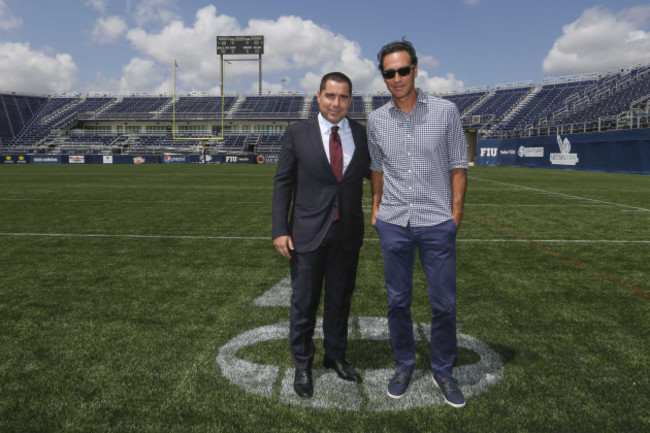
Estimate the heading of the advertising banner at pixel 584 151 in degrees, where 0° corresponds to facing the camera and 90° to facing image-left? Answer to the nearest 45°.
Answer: approximately 45°

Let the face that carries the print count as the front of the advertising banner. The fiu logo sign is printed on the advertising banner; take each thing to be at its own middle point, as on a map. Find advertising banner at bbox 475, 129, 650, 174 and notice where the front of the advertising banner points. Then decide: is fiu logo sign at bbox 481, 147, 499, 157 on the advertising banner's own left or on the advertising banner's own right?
on the advertising banner's own right

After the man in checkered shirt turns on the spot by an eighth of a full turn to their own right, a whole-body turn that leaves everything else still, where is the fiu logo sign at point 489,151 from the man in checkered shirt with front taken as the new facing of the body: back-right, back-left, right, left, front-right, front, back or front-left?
back-right

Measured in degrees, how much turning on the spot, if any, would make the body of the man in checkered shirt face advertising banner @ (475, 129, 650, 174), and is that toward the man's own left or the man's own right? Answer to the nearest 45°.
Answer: approximately 180°

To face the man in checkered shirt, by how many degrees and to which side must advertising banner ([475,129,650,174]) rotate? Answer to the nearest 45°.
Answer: approximately 45° to its left
